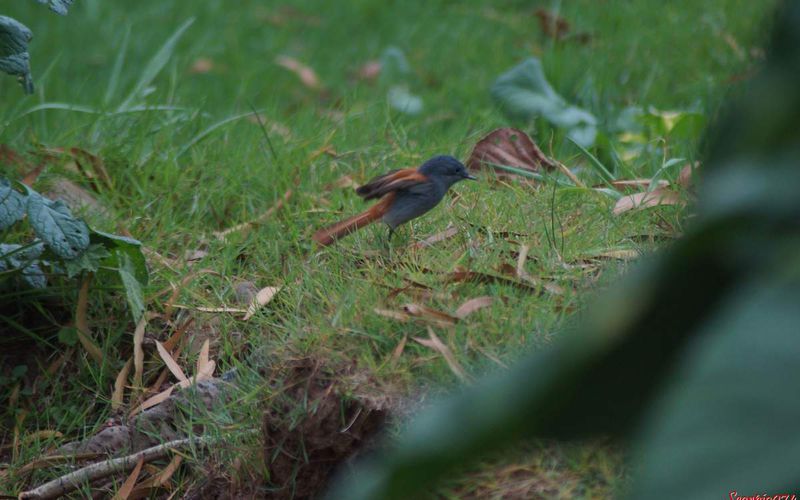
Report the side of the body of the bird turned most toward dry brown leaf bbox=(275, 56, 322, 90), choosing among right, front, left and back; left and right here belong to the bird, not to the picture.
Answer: left

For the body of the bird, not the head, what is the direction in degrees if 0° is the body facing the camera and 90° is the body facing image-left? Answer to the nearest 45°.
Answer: approximately 270°

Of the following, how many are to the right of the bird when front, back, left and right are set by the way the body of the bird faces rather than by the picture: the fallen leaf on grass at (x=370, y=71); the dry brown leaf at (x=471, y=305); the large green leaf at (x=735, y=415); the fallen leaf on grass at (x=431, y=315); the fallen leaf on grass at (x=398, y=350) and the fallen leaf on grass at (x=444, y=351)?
5

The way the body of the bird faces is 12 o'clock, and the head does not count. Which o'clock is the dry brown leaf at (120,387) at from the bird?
The dry brown leaf is roughly at 5 o'clock from the bird.

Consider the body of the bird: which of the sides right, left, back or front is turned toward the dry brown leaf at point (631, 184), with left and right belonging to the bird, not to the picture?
front

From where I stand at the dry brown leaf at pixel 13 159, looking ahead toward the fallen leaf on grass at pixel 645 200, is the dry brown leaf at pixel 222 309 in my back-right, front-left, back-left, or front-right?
front-right

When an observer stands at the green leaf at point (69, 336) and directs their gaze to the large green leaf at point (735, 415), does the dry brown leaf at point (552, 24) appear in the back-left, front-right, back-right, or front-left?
back-left

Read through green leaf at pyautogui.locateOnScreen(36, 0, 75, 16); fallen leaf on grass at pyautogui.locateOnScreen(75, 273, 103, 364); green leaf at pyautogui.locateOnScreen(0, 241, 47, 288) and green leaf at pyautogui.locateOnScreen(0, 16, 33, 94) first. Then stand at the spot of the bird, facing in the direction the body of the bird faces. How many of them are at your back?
4

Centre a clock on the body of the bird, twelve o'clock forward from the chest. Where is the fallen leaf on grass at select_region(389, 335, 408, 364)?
The fallen leaf on grass is roughly at 3 o'clock from the bird.

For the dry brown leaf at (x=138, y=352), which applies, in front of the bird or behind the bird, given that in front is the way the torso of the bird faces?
behind

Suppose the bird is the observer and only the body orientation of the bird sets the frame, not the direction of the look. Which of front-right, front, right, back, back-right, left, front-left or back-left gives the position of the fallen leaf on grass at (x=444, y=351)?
right

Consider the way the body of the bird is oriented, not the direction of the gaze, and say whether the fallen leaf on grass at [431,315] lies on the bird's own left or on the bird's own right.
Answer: on the bird's own right
